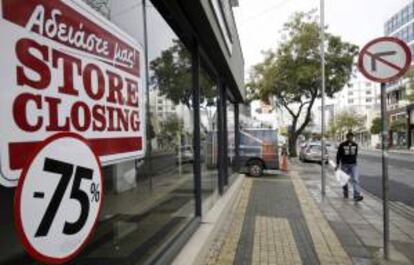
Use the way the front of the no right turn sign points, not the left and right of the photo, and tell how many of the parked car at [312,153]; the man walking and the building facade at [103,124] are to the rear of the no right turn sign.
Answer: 2

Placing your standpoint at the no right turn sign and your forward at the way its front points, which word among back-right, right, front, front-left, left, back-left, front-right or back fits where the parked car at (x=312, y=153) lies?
back

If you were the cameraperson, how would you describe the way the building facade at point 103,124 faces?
facing the viewer and to the right of the viewer

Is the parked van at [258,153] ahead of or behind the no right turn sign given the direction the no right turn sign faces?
behind

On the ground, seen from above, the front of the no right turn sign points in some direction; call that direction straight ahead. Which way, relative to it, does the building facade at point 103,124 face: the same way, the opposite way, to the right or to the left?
to the left

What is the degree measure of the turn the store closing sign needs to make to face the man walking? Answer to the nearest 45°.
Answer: approximately 90° to its left

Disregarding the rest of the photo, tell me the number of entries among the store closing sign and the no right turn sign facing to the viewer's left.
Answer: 0

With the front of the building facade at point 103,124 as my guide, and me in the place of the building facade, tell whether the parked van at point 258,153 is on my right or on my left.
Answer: on my left

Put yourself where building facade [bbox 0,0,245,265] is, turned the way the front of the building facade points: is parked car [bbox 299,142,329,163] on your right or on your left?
on your left

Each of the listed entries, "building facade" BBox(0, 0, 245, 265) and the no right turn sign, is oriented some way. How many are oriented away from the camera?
0

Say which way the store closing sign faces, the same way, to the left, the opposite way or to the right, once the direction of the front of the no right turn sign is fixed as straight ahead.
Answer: to the left

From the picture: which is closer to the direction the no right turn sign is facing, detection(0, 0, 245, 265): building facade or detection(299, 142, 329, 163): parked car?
the building facade

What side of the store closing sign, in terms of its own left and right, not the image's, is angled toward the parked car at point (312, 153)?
left

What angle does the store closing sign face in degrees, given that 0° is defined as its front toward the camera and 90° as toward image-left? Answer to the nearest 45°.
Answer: approximately 315°
